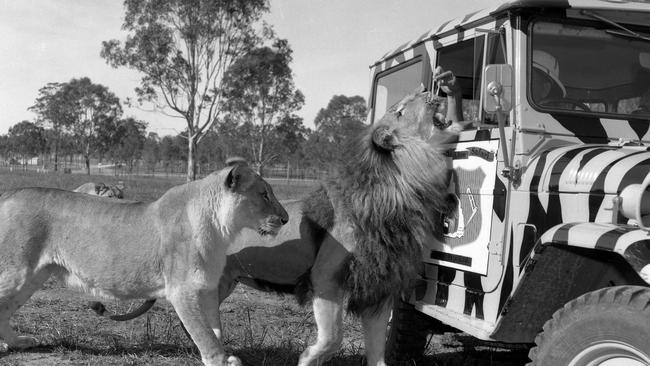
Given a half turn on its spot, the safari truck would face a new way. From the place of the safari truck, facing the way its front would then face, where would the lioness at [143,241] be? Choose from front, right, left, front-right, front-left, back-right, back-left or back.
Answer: front-left

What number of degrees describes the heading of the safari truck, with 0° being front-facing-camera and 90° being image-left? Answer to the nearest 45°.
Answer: approximately 315°

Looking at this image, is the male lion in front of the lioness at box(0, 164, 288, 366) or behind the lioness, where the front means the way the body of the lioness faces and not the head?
in front

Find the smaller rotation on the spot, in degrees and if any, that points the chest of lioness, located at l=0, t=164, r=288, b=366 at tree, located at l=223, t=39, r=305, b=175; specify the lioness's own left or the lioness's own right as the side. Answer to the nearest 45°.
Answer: approximately 90° to the lioness's own left

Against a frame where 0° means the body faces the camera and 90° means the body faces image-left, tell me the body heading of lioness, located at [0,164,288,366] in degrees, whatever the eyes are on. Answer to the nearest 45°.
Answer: approximately 270°
